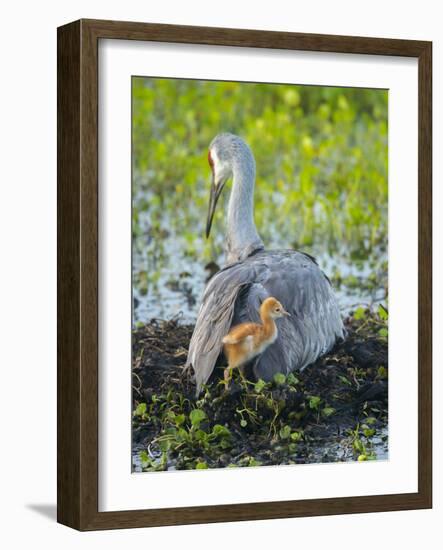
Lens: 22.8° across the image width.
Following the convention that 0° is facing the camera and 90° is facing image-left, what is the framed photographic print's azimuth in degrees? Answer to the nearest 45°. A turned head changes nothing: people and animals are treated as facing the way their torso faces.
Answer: approximately 315°
